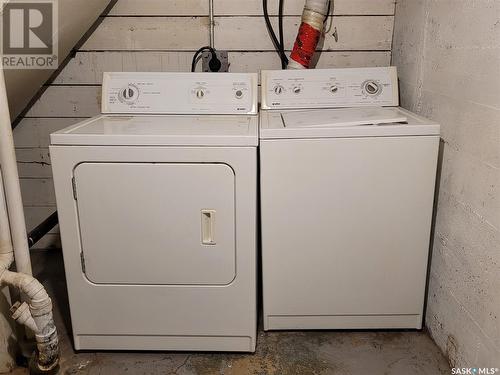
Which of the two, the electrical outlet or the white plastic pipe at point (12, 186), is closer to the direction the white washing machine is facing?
the white plastic pipe

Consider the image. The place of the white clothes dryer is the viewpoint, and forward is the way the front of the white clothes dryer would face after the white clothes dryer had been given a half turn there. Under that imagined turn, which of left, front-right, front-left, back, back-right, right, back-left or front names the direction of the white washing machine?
right

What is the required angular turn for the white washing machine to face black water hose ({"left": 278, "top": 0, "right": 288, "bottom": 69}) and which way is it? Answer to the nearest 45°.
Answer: approximately 135° to its right

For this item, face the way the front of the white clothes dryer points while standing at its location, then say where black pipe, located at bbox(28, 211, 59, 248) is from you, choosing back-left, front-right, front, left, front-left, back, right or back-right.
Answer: back-right

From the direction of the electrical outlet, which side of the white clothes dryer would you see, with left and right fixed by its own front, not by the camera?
back

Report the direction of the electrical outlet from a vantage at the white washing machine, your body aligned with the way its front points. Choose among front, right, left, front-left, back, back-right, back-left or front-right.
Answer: back-right

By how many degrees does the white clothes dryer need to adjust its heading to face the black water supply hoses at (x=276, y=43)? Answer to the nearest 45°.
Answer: approximately 135° to its left

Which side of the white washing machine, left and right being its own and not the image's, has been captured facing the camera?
front

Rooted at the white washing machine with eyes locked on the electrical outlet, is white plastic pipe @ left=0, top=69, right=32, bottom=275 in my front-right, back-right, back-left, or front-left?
front-left

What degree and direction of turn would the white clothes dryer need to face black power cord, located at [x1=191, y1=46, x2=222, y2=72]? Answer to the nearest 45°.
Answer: approximately 180°

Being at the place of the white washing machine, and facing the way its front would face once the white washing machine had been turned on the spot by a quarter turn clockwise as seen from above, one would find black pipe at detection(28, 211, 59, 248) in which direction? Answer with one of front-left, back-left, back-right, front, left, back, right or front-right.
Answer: front

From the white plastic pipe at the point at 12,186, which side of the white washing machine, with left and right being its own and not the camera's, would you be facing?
right

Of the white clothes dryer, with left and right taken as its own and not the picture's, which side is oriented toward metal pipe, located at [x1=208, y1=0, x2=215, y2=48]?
back

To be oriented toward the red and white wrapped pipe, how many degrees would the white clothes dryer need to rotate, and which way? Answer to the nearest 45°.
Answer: approximately 135° to its left

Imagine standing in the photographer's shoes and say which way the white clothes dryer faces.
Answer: facing the viewer

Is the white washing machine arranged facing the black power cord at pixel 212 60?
no
